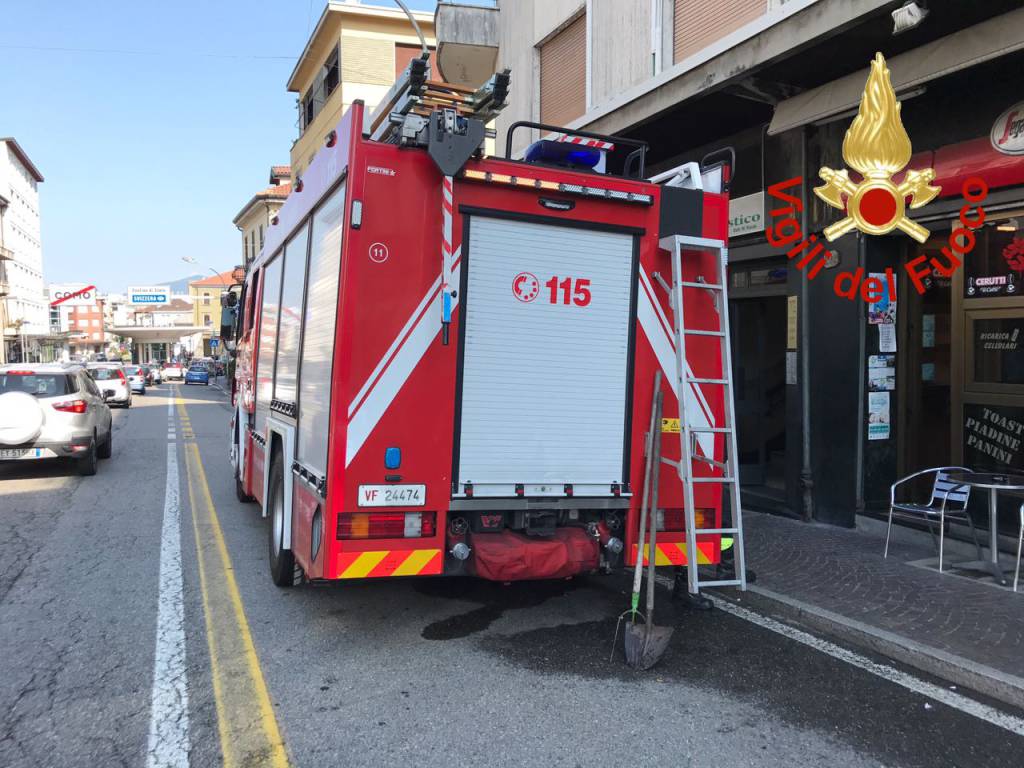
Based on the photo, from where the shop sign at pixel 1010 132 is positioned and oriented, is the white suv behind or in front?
in front

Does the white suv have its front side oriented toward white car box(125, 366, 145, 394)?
yes

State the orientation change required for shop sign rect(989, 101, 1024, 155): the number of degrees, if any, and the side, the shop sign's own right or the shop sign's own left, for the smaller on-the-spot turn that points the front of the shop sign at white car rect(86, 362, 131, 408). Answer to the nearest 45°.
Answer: approximately 45° to the shop sign's own right

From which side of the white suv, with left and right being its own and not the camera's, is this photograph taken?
back

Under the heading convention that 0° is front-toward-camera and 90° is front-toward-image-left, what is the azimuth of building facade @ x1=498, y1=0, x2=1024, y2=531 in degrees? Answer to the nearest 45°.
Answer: approximately 45°

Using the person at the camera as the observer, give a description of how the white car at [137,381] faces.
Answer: facing away from the viewer

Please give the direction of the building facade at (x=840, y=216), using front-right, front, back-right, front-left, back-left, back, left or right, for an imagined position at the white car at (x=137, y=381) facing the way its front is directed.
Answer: back

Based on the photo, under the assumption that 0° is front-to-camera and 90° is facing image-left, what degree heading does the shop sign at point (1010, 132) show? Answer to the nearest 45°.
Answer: approximately 45°

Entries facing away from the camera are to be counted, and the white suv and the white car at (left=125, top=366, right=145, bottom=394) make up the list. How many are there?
2

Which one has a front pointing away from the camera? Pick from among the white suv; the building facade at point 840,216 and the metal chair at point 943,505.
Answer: the white suv

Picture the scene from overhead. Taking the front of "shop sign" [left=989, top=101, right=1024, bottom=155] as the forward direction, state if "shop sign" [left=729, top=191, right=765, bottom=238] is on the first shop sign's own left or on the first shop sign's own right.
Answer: on the first shop sign's own right

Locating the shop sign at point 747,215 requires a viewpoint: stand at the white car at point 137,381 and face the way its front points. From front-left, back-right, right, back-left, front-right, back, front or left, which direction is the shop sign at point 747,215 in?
back
